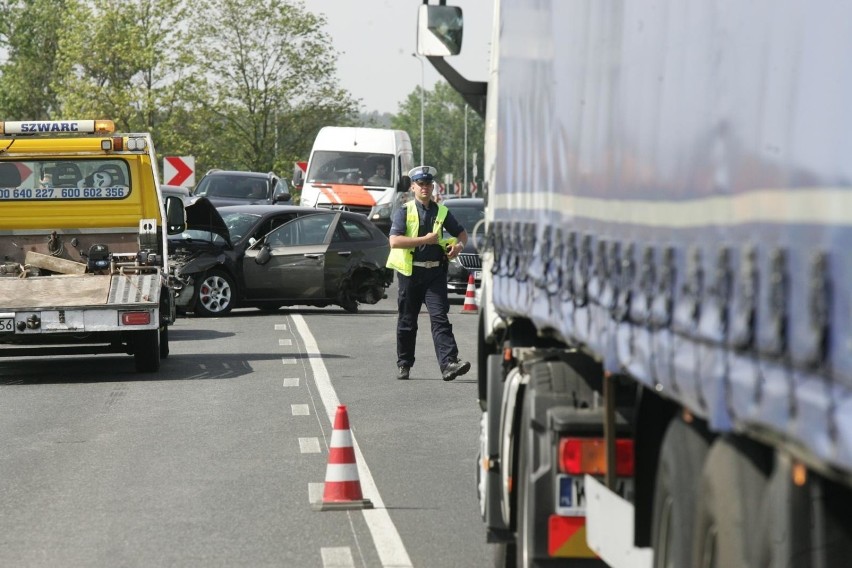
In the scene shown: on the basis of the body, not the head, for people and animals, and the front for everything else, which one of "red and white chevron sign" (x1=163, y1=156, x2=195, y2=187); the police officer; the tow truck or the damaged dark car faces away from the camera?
the tow truck

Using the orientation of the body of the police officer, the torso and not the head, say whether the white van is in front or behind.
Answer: behind

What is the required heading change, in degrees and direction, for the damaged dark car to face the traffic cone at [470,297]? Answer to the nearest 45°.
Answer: approximately 135° to its left

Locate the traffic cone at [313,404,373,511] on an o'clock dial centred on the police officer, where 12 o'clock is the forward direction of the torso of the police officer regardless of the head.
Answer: The traffic cone is roughly at 12 o'clock from the police officer.

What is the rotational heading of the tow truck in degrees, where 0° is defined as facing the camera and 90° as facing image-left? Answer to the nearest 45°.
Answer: approximately 180°

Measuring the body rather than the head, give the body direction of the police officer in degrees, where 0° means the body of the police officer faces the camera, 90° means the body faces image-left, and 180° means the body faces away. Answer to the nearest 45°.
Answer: approximately 0°

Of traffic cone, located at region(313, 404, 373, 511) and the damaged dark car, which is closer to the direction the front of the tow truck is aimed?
the damaged dark car

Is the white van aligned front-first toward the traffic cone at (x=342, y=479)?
yes

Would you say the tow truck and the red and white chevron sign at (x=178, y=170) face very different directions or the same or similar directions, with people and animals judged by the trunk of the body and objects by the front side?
very different directions

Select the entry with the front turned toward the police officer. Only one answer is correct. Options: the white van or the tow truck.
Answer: the white van

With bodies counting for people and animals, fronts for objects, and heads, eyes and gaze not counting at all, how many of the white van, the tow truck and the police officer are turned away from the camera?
1
